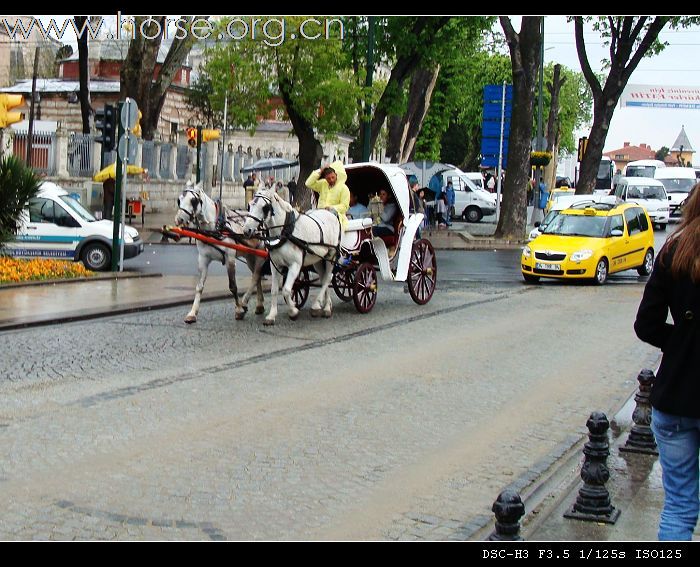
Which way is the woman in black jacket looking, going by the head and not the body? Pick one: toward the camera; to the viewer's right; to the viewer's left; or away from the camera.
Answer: away from the camera

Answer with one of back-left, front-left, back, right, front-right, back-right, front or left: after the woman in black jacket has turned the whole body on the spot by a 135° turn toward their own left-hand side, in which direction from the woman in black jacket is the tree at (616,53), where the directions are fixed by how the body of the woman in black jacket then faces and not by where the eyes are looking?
back-right

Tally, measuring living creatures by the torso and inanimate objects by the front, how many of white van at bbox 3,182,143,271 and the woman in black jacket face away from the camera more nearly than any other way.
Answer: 1

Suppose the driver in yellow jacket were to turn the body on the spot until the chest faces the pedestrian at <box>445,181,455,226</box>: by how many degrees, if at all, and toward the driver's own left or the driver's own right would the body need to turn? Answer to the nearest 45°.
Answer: approximately 135° to the driver's own right

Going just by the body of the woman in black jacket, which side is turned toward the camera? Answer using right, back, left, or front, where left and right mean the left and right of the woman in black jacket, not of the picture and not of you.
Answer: back

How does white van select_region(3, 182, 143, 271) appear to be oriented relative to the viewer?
to the viewer's right

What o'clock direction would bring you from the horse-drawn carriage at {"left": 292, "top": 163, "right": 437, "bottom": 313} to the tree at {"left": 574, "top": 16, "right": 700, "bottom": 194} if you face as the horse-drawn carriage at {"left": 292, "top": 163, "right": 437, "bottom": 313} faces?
The tree is roughly at 5 o'clock from the horse-drawn carriage.

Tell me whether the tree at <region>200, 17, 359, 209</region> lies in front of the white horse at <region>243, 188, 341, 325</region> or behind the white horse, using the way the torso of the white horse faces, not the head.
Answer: behind

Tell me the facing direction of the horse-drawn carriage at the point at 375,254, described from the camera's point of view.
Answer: facing the viewer and to the left of the viewer

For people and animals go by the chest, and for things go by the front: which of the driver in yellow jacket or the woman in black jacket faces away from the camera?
the woman in black jacket
